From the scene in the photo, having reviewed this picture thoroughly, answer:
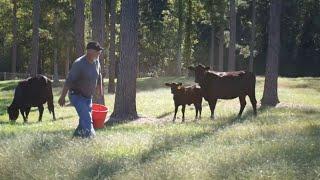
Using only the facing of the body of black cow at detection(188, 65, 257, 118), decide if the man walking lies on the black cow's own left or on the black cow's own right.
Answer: on the black cow's own left

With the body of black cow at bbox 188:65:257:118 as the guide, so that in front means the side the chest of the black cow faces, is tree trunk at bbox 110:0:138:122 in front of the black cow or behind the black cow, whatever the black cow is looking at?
in front

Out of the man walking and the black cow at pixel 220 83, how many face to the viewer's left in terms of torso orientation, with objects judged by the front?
1

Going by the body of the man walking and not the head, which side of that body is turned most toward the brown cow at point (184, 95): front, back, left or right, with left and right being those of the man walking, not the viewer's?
left

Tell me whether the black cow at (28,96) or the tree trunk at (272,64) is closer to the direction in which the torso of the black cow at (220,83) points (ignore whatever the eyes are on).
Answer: the black cow

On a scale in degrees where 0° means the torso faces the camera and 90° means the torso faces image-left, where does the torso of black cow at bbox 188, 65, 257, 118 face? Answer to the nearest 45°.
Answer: approximately 90°

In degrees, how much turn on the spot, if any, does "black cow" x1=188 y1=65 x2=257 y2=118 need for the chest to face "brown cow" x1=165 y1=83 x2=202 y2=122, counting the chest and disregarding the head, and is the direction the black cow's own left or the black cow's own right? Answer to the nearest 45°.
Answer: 0° — it already faces it

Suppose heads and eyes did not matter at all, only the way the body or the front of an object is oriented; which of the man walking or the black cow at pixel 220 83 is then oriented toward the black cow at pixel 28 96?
the black cow at pixel 220 83

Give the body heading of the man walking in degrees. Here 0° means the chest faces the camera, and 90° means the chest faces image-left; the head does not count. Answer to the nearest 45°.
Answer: approximately 315°
